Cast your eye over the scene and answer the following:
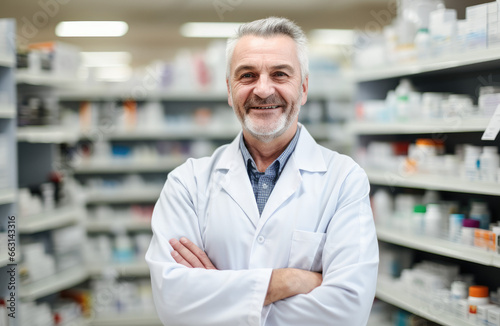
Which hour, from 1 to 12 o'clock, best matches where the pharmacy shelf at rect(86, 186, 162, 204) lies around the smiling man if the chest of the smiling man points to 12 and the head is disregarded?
The pharmacy shelf is roughly at 5 o'clock from the smiling man.

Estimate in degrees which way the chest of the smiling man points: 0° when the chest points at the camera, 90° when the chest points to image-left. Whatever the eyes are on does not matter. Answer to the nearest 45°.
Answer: approximately 0°
